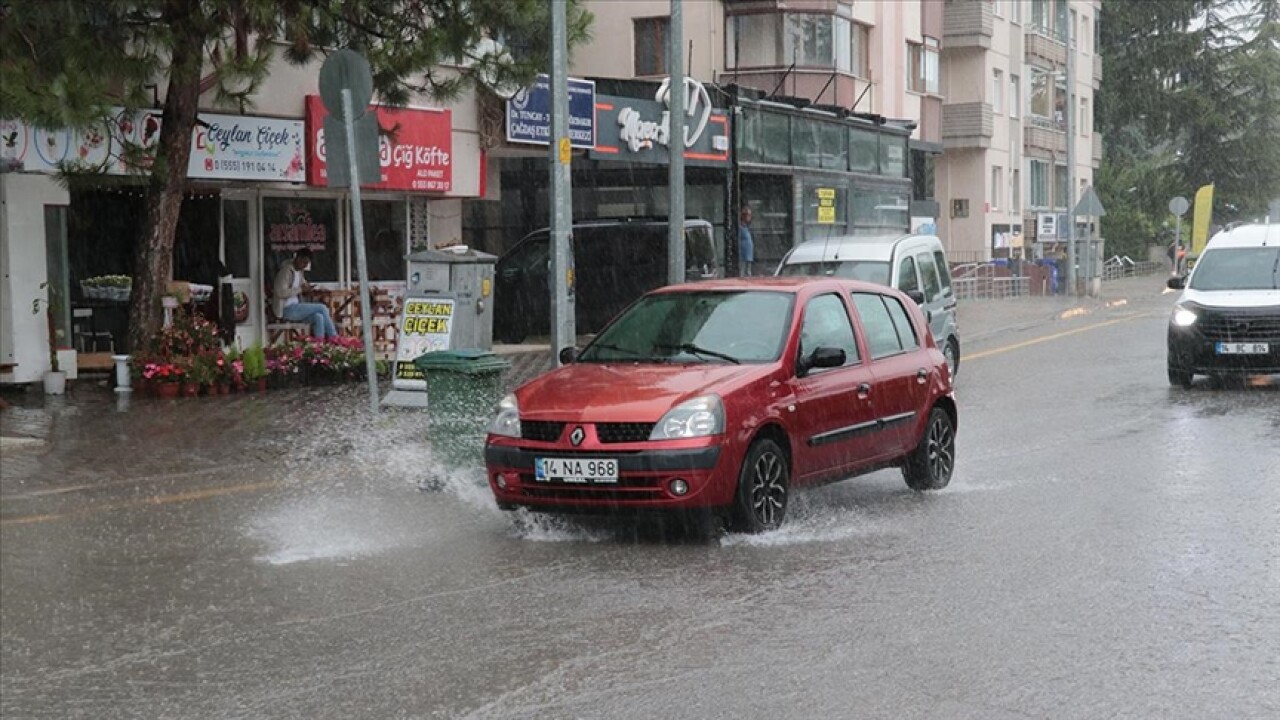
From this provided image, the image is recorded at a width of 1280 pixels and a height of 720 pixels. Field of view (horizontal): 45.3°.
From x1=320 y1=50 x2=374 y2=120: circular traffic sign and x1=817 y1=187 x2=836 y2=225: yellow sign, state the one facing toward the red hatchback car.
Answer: the yellow sign

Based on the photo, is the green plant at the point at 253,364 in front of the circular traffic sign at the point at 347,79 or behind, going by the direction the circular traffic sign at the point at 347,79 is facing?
in front

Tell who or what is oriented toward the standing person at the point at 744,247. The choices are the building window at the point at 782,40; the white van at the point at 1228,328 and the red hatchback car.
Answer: the building window

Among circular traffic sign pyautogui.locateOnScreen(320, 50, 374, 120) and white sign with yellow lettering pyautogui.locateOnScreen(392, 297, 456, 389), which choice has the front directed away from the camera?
the circular traffic sign

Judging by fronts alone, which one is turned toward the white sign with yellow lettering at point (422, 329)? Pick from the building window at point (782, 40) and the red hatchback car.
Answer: the building window

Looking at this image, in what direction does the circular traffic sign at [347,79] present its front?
away from the camera

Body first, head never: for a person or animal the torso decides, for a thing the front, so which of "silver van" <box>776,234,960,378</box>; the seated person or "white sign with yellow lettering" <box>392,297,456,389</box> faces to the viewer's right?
the seated person

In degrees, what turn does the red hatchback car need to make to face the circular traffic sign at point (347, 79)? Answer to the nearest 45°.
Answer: approximately 90° to its right

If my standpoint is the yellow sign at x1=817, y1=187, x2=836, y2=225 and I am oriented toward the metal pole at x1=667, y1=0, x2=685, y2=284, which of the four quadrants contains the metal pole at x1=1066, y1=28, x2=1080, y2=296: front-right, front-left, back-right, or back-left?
back-left

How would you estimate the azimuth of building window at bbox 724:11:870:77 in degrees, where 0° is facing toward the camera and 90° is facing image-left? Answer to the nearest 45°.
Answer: approximately 0°

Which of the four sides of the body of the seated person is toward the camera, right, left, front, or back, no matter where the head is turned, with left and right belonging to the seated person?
right

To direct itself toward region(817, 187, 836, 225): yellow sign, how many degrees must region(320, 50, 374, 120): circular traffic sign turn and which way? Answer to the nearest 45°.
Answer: approximately 45° to its right

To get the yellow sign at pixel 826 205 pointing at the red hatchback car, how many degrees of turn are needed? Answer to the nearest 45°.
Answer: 0° — it already faces it

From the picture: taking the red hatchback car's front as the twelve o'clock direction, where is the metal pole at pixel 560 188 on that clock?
The metal pole is roughly at 4 o'clock from the red hatchback car.

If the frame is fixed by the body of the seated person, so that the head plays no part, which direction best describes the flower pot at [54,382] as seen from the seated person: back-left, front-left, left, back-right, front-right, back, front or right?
back-right

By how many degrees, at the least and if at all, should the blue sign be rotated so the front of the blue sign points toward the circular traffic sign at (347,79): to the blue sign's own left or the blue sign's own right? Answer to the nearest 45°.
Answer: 0° — it already faces it
